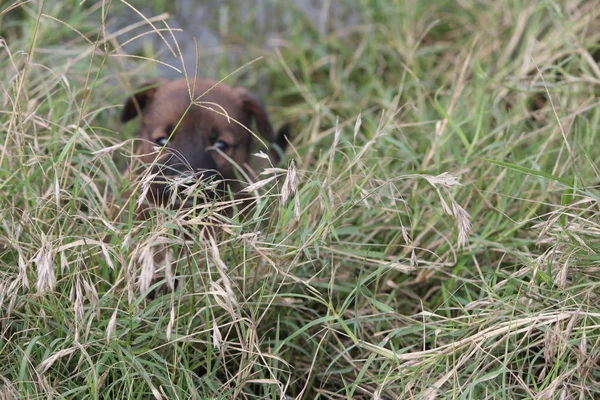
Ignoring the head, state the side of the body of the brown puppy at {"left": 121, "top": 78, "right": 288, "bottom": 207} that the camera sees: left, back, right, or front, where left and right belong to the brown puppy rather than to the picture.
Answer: front
